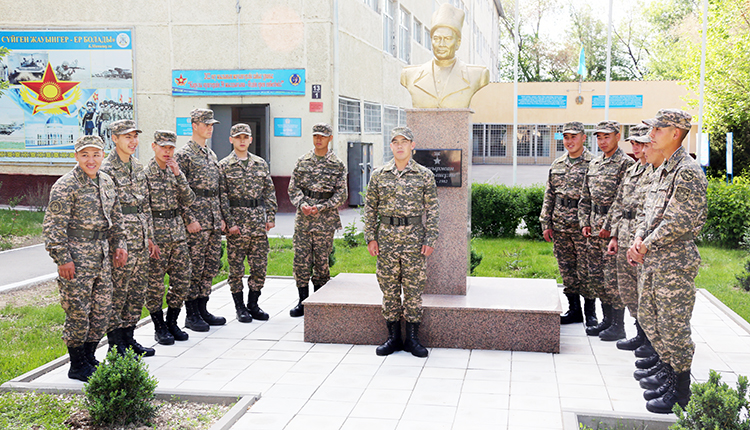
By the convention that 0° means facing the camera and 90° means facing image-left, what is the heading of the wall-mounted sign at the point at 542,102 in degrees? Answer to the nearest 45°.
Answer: approximately 0°

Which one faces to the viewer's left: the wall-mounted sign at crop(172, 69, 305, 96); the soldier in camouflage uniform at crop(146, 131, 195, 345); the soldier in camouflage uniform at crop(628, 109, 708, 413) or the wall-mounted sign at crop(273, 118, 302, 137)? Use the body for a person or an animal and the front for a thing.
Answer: the soldier in camouflage uniform at crop(628, 109, 708, 413)

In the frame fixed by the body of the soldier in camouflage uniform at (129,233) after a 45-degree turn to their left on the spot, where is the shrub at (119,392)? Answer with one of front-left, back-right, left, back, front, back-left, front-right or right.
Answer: right

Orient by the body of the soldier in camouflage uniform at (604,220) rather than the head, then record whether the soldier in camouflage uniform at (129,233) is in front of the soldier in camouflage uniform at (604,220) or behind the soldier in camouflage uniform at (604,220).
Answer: in front

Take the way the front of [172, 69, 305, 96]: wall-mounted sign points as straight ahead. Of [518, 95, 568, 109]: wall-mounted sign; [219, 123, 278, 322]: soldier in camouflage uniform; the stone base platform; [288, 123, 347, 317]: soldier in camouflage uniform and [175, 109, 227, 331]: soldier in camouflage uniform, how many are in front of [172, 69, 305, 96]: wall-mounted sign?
4

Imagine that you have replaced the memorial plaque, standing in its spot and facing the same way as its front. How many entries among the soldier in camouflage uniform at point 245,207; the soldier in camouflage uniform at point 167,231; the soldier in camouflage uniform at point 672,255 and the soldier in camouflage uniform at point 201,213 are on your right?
3

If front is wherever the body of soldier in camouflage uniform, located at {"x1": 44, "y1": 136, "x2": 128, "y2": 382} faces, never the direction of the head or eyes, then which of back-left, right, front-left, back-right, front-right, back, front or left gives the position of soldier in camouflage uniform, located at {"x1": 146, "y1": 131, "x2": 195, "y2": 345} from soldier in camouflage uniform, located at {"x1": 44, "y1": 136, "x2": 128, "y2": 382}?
left

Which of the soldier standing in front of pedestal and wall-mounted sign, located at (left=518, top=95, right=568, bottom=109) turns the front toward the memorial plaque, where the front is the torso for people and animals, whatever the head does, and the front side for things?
the wall-mounted sign

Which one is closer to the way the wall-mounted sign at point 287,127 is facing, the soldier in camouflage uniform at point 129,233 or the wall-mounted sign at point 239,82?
the soldier in camouflage uniform

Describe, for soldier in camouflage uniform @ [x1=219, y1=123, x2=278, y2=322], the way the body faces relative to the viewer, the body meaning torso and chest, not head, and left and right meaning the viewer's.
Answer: facing the viewer

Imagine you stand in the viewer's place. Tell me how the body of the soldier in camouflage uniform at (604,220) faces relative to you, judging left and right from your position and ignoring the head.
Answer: facing the viewer and to the left of the viewer

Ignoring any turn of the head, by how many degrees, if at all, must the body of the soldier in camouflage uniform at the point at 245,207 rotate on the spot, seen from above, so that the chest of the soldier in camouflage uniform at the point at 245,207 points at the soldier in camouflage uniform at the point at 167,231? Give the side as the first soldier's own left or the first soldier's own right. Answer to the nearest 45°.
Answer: approximately 45° to the first soldier's own right

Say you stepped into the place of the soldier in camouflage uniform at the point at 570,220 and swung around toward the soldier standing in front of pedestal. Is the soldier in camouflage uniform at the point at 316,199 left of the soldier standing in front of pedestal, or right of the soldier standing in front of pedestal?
right

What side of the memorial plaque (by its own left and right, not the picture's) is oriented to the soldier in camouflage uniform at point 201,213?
right

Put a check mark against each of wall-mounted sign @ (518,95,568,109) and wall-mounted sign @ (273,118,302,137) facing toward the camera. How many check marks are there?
2
